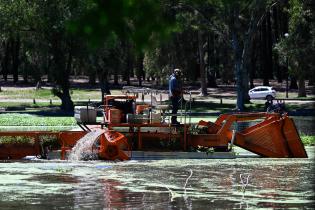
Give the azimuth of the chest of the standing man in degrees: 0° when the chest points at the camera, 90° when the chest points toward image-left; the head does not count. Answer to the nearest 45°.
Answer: approximately 270°
